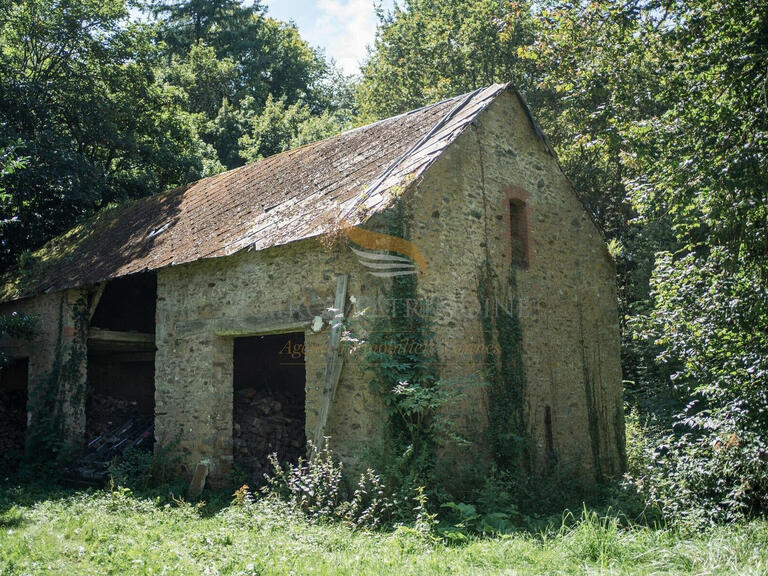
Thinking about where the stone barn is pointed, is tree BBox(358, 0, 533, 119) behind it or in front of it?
behind

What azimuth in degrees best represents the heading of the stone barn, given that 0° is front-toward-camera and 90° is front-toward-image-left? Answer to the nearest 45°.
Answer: approximately 45°

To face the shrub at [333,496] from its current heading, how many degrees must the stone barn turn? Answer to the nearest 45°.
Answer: approximately 45° to its left

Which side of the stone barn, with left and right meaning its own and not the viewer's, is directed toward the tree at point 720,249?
left

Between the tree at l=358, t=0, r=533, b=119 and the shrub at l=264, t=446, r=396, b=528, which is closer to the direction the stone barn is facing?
the shrub

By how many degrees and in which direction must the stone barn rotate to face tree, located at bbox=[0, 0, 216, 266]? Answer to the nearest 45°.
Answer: approximately 90° to its right

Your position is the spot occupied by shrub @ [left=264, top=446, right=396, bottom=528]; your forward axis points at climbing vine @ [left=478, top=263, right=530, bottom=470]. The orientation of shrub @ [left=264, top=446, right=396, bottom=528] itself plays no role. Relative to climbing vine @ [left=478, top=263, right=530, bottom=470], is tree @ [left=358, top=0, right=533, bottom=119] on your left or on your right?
left

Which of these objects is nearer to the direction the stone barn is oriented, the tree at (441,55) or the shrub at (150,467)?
the shrub

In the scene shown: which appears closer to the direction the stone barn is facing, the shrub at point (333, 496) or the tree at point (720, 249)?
the shrub
